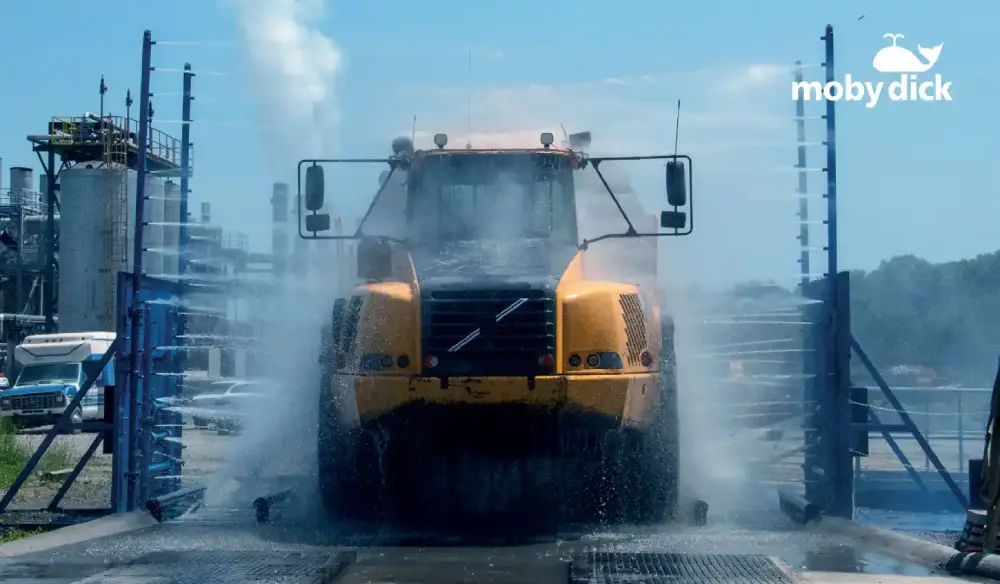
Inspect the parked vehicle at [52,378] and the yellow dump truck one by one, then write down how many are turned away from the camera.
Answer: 0

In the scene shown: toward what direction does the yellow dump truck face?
toward the camera

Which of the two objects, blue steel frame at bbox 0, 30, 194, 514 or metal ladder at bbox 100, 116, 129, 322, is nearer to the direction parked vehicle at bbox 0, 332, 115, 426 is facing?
the blue steel frame

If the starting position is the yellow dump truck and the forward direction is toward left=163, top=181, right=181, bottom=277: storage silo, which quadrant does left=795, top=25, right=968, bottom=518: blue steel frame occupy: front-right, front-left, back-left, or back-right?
back-right

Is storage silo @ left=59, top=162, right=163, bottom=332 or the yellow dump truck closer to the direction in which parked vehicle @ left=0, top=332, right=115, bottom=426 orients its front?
the yellow dump truck

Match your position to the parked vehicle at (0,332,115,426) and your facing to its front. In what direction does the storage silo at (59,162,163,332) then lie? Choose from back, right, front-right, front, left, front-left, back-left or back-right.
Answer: back-right

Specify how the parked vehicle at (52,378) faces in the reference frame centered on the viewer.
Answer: facing the viewer and to the left of the viewer

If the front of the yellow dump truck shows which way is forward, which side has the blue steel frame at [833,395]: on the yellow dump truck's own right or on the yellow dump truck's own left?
on the yellow dump truck's own left
